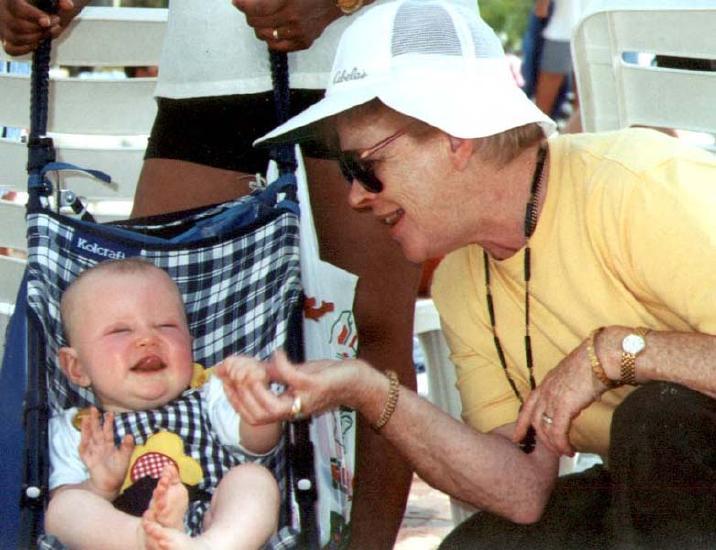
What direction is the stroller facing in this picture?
toward the camera

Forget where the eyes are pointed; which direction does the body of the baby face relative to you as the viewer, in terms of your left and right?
facing the viewer

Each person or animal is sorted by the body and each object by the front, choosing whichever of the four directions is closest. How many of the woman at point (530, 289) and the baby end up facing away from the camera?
0

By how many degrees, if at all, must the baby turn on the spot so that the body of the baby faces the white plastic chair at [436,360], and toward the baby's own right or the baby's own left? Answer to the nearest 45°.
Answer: approximately 135° to the baby's own left

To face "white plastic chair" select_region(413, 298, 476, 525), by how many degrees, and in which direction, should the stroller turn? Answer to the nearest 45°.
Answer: approximately 135° to its left

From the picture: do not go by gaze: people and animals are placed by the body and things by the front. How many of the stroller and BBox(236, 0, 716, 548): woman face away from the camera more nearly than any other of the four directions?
0

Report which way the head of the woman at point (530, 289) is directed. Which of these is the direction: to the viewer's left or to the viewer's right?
to the viewer's left

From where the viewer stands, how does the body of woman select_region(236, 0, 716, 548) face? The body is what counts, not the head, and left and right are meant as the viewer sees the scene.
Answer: facing the viewer and to the left of the viewer

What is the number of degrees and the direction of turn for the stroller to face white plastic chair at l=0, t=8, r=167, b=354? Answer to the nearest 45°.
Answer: approximately 180°

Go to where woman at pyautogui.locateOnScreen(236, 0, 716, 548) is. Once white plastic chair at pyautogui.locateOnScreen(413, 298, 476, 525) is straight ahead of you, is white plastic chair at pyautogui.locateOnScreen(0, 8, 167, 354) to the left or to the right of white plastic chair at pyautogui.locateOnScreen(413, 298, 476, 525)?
left

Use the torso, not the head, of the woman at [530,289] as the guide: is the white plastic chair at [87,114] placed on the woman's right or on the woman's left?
on the woman's right
